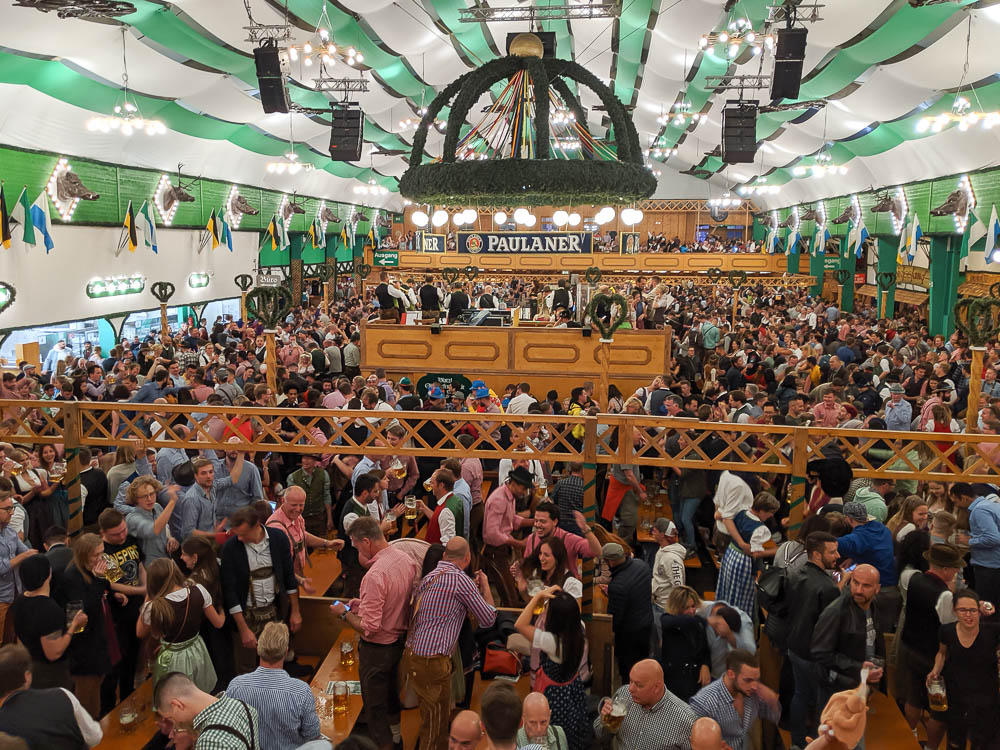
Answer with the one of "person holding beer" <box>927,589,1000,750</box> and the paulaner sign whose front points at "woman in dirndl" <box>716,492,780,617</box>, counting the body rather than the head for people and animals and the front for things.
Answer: the paulaner sign

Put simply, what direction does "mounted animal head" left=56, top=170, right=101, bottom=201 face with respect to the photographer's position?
facing to the right of the viewer

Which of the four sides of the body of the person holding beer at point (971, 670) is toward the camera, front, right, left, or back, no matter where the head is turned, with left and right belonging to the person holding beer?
front

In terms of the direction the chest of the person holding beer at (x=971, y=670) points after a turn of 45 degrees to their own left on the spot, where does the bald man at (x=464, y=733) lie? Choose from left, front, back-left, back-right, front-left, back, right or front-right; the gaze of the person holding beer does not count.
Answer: right

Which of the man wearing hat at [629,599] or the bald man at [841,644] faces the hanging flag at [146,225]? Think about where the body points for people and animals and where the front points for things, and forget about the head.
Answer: the man wearing hat

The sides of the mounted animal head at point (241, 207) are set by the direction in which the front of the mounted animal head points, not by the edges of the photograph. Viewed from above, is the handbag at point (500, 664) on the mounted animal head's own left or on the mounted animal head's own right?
on the mounted animal head's own right

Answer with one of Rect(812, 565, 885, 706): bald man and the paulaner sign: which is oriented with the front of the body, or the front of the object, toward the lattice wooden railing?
the paulaner sign

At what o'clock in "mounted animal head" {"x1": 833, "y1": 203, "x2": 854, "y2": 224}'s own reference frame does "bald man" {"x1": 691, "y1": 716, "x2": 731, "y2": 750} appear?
The bald man is roughly at 9 o'clock from the mounted animal head.

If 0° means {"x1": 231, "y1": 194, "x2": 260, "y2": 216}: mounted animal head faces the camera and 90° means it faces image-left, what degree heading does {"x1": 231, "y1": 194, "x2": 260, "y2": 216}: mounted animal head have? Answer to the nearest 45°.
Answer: approximately 270°

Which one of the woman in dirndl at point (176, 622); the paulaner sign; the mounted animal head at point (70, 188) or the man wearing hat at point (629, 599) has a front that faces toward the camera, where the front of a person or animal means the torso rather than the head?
the paulaner sign
